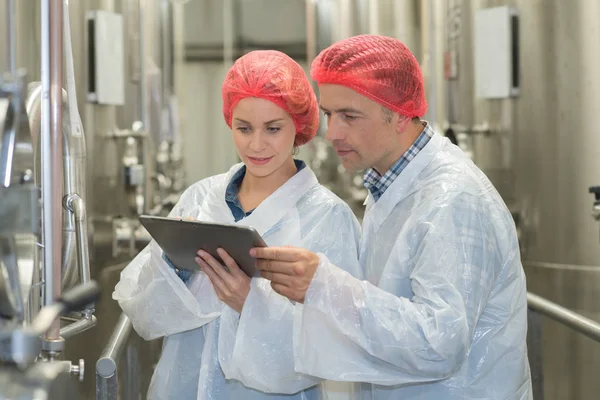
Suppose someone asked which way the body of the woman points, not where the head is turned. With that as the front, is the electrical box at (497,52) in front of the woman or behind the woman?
behind

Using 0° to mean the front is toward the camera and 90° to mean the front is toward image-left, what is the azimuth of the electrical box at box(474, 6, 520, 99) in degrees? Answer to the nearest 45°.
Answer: approximately 45°

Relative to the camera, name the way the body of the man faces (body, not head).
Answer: to the viewer's left

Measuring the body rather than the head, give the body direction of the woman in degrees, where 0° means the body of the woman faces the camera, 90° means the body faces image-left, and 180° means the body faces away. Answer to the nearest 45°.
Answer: approximately 45°
